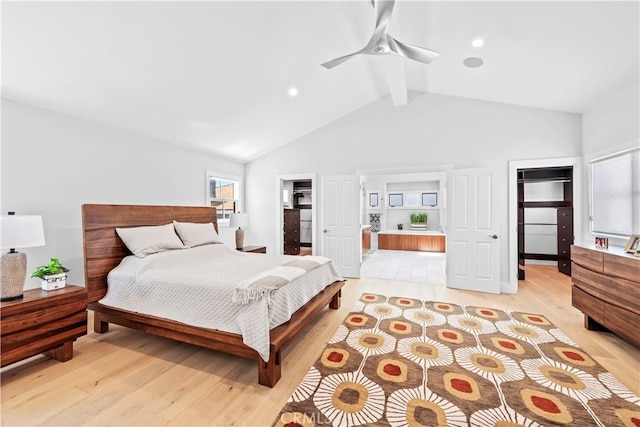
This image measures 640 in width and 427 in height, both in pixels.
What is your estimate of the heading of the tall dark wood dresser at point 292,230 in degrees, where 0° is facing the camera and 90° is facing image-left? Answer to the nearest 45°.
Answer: approximately 0°

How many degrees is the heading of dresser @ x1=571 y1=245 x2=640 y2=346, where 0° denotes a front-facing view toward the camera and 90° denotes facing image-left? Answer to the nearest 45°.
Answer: approximately 45°

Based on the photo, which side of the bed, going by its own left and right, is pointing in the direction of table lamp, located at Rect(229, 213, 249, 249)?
left

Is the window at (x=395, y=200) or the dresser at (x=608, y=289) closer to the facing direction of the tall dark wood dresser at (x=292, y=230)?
the dresser

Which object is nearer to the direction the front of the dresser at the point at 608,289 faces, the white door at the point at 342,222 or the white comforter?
the white comforter

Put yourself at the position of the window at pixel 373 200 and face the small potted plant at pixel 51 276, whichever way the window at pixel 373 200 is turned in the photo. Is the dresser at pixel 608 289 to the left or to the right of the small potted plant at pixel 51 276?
left

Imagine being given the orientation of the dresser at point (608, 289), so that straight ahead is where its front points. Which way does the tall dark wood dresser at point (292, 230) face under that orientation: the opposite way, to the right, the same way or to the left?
to the left

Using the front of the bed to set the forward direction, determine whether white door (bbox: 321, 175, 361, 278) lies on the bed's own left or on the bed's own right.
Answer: on the bed's own left

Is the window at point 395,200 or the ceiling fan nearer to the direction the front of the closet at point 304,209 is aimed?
the ceiling fan

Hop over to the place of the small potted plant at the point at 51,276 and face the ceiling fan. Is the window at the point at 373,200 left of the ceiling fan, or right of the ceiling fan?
left

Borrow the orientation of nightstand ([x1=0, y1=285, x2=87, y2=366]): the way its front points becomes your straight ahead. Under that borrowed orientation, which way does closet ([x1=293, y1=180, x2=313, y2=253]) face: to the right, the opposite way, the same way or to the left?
to the right
